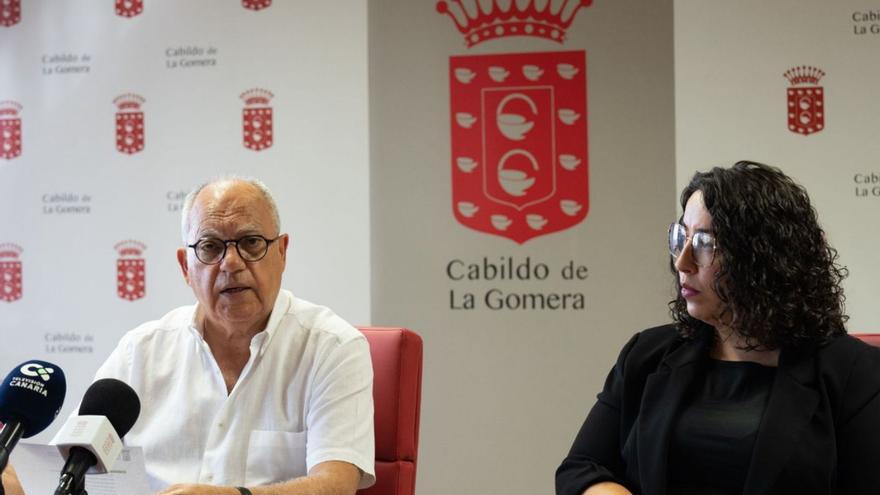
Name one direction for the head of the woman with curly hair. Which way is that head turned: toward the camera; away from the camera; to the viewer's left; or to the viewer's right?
to the viewer's left

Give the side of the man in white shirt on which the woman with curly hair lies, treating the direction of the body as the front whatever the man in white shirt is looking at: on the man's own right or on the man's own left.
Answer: on the man's own left

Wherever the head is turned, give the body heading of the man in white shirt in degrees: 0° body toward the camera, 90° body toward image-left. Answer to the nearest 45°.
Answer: approximately 0°

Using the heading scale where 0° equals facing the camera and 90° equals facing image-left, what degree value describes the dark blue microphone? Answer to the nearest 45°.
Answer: approximately 225°

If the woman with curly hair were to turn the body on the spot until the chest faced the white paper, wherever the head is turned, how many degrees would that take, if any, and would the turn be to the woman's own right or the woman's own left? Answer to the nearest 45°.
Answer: approximately 45° to the woman's own right

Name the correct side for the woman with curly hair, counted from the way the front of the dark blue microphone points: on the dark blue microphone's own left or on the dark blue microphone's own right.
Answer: on the dark blue microphone's own right

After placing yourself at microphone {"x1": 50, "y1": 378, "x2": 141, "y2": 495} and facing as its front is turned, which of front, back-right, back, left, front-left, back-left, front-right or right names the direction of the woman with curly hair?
front-right

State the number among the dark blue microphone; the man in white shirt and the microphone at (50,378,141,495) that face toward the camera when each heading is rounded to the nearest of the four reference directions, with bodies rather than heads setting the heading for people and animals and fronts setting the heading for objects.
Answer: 1

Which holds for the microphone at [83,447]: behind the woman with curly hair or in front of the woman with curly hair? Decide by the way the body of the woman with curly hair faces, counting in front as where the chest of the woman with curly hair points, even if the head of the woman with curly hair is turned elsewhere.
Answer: in front

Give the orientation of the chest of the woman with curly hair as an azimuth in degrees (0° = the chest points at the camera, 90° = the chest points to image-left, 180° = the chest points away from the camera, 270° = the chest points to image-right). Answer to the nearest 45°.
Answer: approximately 45°
